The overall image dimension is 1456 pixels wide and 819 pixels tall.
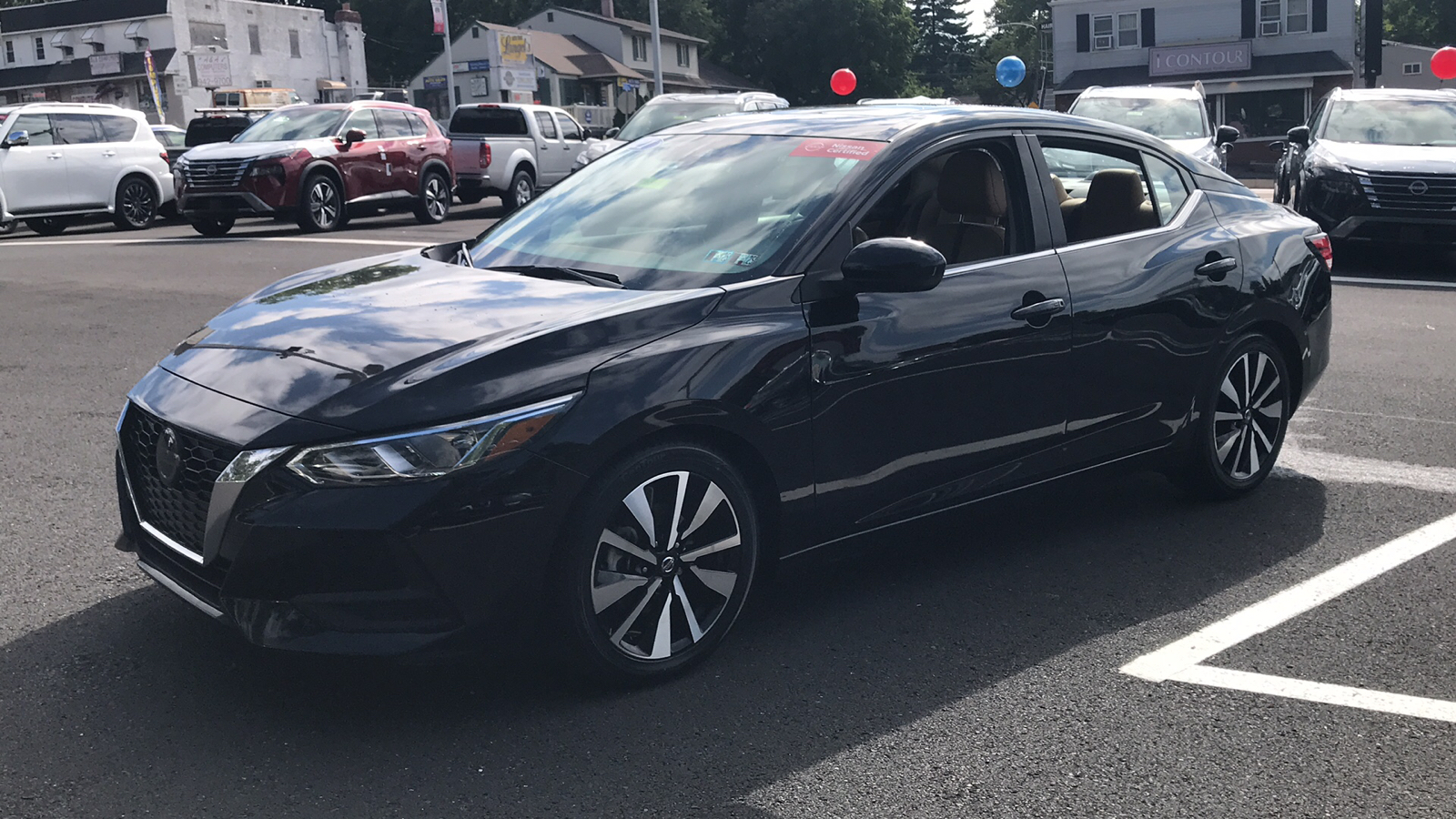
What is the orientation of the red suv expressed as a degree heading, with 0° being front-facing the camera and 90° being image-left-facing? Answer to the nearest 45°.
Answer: approximately 45°

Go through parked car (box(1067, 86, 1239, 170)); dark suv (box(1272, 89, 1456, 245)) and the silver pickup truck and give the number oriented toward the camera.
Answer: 2

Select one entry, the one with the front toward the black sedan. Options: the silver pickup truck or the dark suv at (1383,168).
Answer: the dark suv

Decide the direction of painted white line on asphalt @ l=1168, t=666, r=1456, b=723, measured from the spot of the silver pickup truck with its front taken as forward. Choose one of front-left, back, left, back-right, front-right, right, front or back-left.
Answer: back-right

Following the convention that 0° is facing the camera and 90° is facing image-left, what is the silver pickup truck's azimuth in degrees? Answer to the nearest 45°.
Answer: approximately 225°

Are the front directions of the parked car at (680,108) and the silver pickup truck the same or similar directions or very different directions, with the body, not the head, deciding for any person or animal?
very different directions

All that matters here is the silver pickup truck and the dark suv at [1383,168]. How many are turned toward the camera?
1

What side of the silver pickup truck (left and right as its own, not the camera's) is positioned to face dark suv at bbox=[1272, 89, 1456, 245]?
right

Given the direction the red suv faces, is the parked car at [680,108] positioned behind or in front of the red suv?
behind

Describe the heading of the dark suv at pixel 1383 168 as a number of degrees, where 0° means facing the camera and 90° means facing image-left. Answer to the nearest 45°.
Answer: approximately 0°
